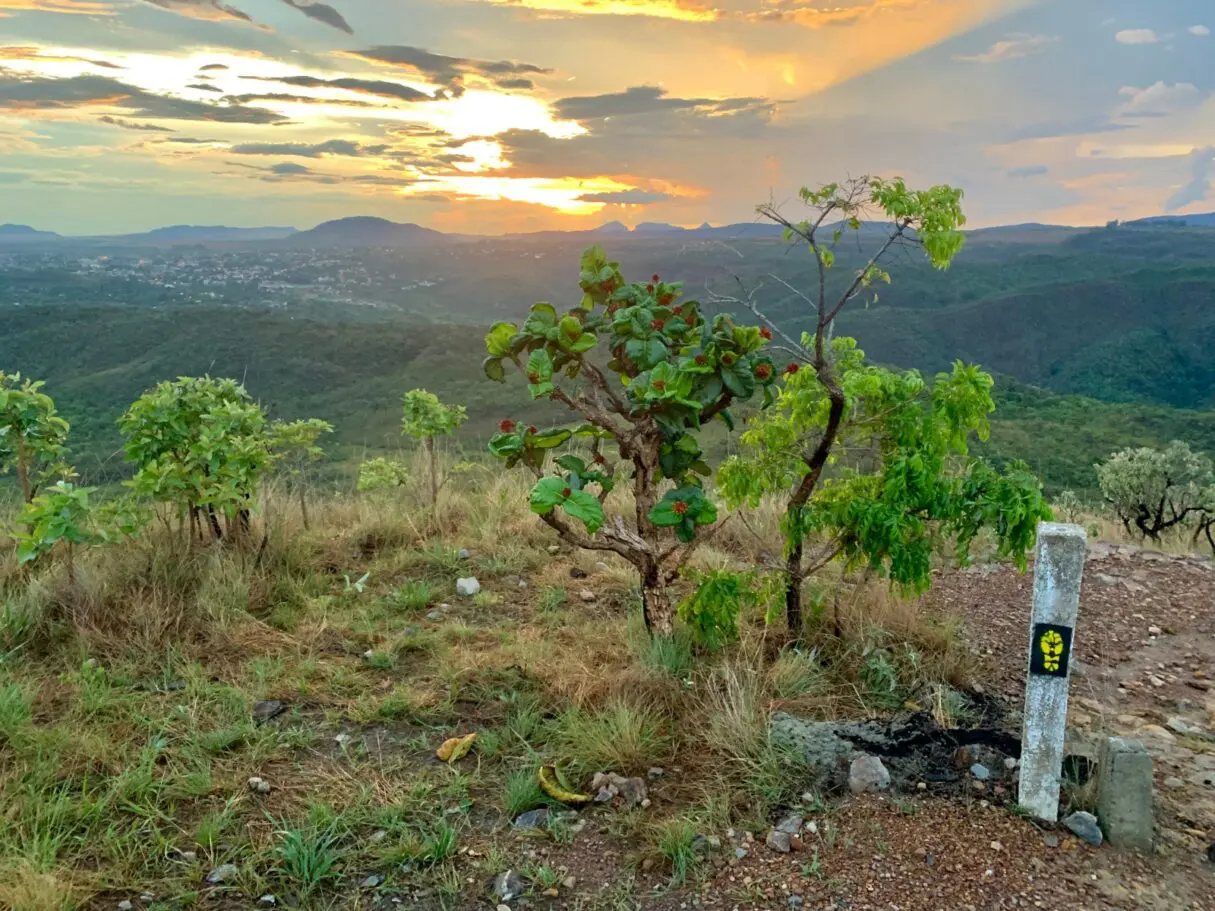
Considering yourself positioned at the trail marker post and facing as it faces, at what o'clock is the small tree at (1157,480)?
The small tree is roughly at 6 o'clock from the trail marker post.

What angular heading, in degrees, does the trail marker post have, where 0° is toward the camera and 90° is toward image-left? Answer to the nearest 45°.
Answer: approximately 0°

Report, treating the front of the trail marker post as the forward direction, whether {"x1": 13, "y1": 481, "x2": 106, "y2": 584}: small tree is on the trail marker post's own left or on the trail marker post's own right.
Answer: on the trail marker post's own right

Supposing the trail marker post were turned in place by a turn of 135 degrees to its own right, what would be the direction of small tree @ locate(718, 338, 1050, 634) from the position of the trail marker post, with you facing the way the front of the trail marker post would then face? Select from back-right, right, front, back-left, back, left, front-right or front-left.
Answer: front

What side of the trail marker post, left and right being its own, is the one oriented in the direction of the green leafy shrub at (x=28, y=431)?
right

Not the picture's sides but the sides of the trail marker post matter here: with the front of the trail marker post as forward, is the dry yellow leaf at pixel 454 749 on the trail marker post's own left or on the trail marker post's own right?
on the trail marker post's own right

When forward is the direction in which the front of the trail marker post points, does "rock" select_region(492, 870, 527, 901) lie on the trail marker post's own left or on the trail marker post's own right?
on the trail marker post's own right

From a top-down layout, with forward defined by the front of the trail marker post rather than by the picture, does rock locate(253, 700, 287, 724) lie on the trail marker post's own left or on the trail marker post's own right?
on the trail marker post's own right
